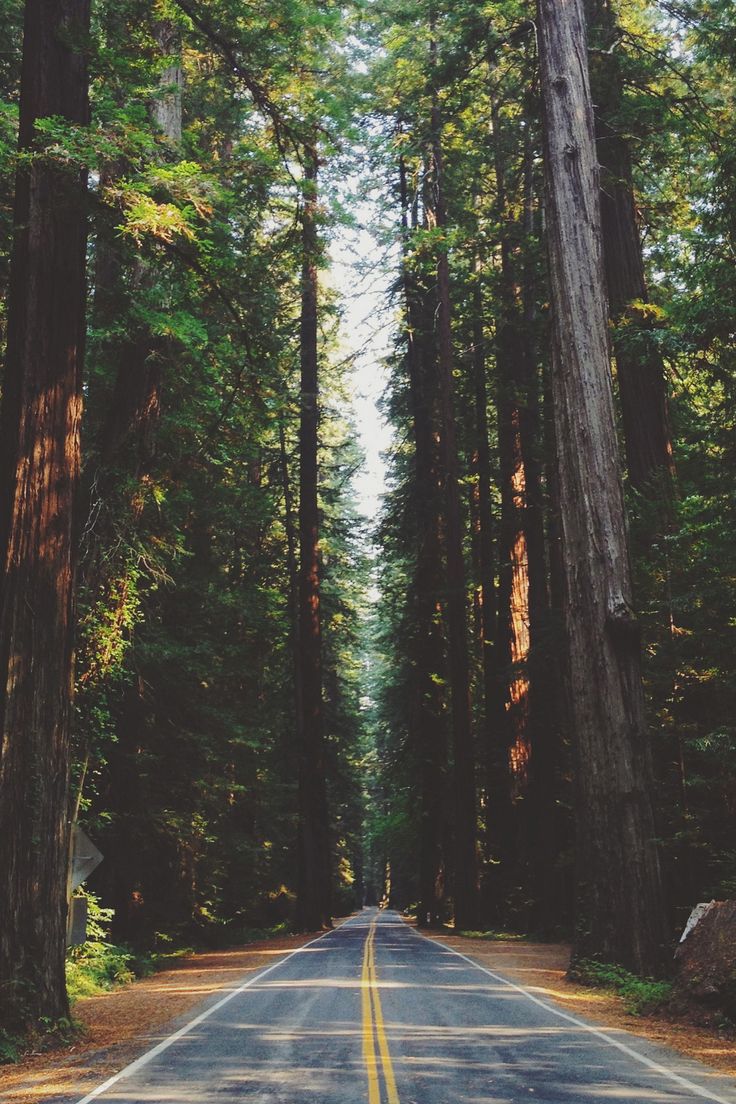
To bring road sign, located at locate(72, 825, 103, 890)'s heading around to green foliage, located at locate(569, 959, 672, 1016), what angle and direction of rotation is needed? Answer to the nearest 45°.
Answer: approximately 90° to its right

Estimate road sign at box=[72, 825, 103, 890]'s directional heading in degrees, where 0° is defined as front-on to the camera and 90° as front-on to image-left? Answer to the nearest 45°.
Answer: approximately 180°
